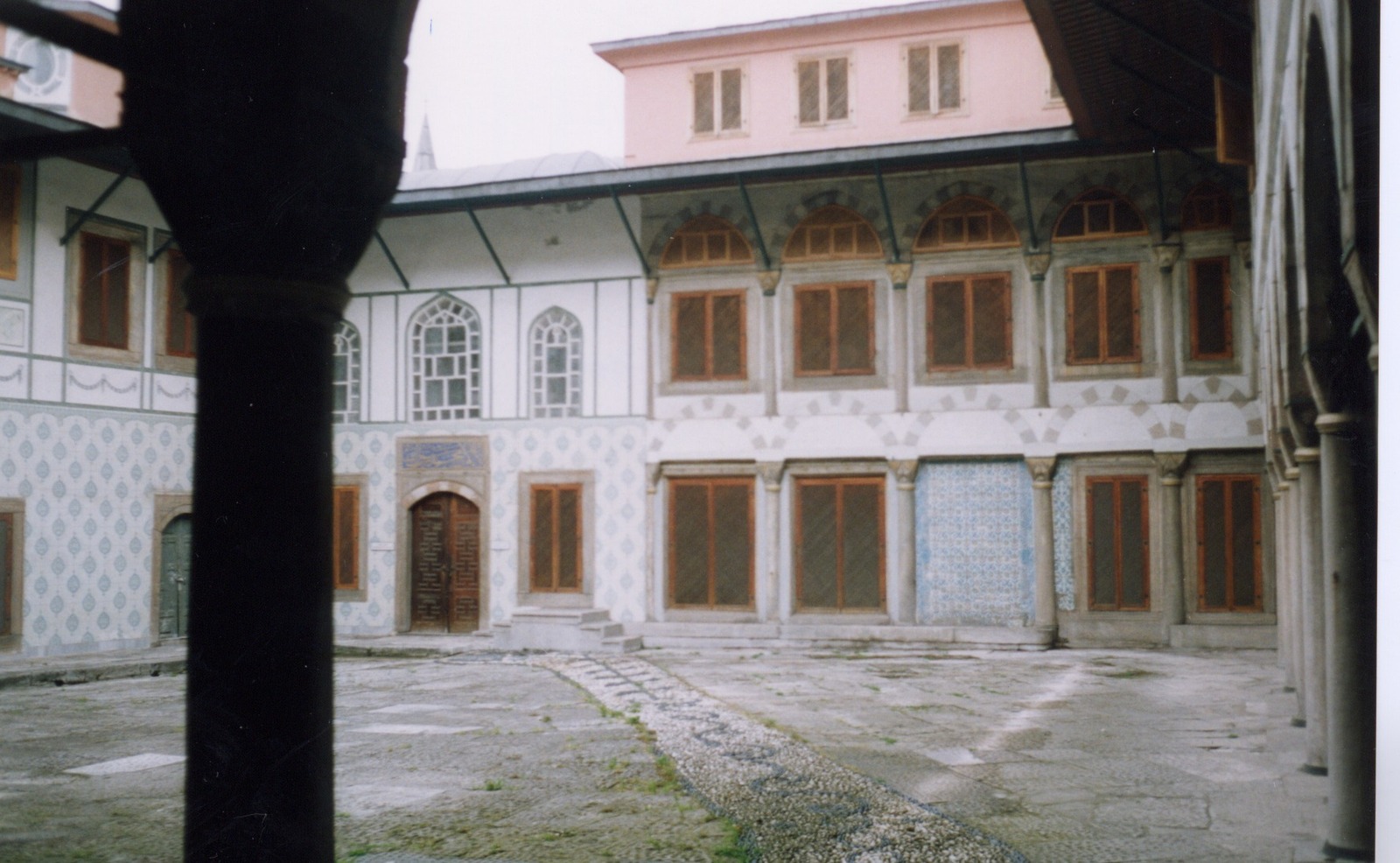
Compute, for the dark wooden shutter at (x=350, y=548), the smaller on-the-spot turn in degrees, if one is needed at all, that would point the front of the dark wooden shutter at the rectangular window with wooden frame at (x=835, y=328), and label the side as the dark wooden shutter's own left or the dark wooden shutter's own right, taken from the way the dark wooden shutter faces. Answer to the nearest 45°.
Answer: approximately 45° to the dark wooden shutter's own left

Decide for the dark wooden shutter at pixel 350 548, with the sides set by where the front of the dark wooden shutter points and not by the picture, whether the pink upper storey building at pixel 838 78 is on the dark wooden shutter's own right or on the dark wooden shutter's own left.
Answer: on the dark wooden shutter's own left

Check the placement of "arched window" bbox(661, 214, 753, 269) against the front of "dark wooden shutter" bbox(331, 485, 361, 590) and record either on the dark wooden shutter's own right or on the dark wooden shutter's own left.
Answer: on the dark wooden shutter's own left

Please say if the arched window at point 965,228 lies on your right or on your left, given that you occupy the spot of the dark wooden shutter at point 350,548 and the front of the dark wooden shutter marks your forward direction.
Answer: on your left

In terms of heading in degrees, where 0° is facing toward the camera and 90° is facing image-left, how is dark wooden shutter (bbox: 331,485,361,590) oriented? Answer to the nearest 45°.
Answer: approximately 0°

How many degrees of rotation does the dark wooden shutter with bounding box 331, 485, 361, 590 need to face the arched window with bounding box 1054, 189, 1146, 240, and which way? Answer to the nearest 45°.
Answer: approximately 45° to its left

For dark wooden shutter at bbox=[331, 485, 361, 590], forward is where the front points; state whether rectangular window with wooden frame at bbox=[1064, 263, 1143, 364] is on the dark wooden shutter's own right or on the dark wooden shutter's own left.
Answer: on the dark wooden shutter's own left

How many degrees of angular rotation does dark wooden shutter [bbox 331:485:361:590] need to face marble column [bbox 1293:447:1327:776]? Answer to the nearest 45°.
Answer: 0° — it already faces it

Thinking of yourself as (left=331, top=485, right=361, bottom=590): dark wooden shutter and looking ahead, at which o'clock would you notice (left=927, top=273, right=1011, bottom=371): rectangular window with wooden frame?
The rectangular window with wooden frame is roughly at 10 o'clock from the dark wooden shutter.

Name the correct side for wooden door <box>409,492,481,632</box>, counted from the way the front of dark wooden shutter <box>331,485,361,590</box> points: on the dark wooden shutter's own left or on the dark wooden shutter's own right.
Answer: on the dark wooden shutter's own left
